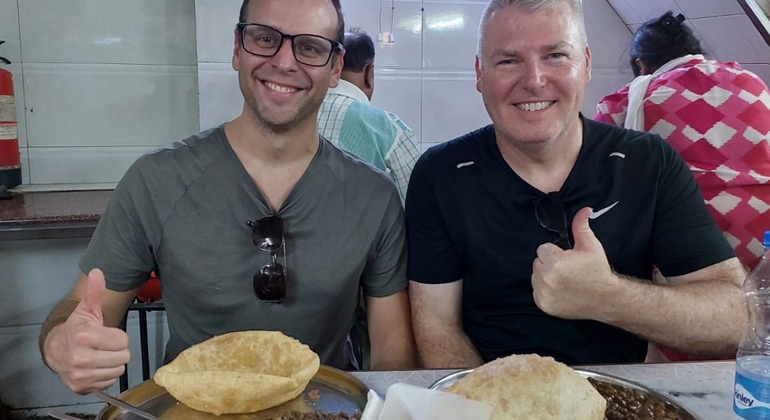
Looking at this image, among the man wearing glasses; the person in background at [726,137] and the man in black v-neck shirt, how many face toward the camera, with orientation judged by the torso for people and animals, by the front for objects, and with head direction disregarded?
2

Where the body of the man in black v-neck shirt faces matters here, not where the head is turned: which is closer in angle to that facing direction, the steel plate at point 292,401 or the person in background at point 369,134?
the steel plate

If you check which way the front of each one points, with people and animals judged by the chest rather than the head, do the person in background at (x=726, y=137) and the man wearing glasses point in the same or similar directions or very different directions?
very different directions

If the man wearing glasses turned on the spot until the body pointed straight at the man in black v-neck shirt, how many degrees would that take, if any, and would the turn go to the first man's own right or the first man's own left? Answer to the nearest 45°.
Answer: approximately 90° to the first man's own left

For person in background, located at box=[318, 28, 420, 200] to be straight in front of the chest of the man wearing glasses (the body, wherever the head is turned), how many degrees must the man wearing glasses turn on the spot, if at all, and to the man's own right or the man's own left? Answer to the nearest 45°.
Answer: approximately 135° to the man's own left

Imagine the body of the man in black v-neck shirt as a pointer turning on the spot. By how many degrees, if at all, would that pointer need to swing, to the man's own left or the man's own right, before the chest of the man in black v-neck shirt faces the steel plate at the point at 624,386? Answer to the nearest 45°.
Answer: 0° — they already face it

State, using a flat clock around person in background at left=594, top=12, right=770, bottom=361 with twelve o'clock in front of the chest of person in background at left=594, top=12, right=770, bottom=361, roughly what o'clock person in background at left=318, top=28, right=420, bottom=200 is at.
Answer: person in background at left=318, top=28, right=420, bottom=200 is roughly at 10 o'clock from person in background at left=594, top=12, right=770, bottom=361.

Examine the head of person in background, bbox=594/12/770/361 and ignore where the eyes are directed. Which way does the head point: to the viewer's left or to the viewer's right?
to the viewer's left

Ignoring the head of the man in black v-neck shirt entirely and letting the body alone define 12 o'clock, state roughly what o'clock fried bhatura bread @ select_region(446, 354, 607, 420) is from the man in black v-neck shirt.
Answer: The fried bhatura bread is roughly at 12 o'clock from the man in black v-neck shirt.

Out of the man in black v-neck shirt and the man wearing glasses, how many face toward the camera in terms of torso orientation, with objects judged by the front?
2
